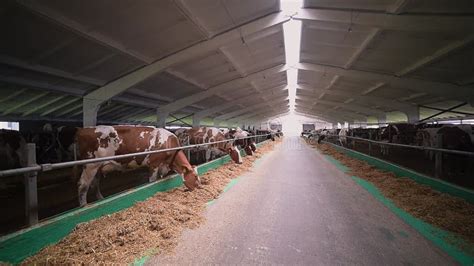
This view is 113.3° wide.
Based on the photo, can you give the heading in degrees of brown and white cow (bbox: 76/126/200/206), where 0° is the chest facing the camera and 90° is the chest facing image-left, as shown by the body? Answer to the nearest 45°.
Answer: approximately 270°

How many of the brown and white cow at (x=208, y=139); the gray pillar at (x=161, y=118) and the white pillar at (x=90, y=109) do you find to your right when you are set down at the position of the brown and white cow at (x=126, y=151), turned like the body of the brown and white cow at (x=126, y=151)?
0

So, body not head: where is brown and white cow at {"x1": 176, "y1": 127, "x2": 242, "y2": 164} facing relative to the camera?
to the viewer's right

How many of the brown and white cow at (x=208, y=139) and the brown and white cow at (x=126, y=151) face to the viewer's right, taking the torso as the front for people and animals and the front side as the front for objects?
2

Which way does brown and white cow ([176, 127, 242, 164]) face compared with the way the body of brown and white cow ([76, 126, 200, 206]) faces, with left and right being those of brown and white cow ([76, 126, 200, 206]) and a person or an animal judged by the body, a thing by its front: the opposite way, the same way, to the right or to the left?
the same way

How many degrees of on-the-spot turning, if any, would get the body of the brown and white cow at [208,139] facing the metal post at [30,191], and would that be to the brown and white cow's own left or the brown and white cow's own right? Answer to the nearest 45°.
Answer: approximately 90° to the brown and white cow's own right

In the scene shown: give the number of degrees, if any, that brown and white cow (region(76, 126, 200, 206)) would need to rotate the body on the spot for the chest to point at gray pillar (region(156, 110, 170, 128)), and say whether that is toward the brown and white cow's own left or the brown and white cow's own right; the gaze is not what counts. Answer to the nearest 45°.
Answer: approximately 90° to the brown and white cow's own left

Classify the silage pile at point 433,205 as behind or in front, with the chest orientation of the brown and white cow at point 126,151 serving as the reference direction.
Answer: in front

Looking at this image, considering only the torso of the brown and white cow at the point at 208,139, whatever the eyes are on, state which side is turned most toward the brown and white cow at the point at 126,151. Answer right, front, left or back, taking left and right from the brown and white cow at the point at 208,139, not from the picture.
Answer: right

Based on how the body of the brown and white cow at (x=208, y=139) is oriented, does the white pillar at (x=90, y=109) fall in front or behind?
behind

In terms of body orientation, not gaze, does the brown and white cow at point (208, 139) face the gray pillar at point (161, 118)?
no

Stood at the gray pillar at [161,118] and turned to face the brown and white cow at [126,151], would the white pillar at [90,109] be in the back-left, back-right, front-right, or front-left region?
front-right
